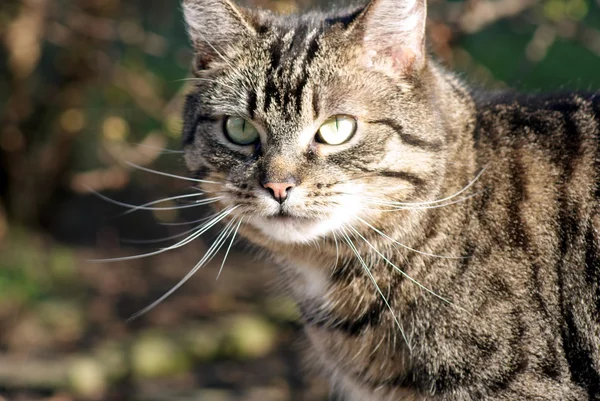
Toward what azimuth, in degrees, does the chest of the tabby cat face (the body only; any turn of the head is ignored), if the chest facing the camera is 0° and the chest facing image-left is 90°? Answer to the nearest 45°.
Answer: approximately 45°
